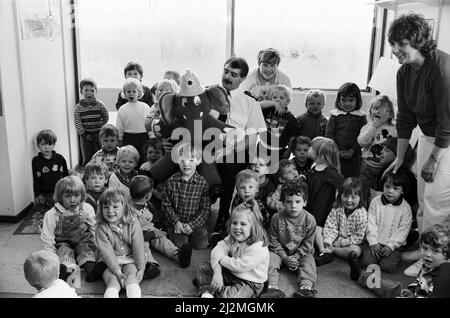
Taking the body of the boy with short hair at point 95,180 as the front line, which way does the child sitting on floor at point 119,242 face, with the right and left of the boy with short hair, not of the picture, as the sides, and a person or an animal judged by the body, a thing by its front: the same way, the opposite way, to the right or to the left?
the same way

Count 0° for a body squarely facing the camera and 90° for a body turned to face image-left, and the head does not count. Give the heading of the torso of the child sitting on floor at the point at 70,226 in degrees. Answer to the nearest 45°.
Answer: approximately 0°

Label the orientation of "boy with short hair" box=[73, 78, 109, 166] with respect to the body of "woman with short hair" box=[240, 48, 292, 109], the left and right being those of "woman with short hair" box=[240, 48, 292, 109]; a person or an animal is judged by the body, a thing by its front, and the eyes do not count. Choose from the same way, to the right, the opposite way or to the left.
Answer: the same way

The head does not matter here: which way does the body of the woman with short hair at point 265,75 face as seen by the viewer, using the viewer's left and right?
facing the viewer

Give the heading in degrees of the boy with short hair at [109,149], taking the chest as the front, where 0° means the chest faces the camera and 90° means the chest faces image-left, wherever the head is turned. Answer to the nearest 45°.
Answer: approximately 0°

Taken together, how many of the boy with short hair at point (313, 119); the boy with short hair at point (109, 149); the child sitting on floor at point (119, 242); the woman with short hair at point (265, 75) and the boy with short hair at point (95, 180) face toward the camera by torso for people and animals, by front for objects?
5

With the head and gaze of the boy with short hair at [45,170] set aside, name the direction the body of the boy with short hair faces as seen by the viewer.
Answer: toward the camera

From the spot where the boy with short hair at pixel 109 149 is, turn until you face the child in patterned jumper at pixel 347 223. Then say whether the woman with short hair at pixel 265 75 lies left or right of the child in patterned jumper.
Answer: left

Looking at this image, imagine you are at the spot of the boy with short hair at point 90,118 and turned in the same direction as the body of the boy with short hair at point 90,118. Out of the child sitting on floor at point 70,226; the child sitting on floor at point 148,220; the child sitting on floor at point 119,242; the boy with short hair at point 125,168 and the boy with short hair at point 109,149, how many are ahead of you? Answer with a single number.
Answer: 5

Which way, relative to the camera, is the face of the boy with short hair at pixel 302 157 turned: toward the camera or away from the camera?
toward the camera

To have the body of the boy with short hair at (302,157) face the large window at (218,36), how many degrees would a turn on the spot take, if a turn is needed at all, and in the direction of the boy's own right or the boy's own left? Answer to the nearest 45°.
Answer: approximately 135° to the boy's own right

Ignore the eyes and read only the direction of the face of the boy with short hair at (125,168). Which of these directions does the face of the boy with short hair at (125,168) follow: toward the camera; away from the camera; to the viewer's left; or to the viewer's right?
toward the camera

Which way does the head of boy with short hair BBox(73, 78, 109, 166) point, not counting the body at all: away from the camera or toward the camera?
toward the camera

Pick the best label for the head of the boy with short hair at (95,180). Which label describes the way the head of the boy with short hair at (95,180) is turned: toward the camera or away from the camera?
toward the camera
